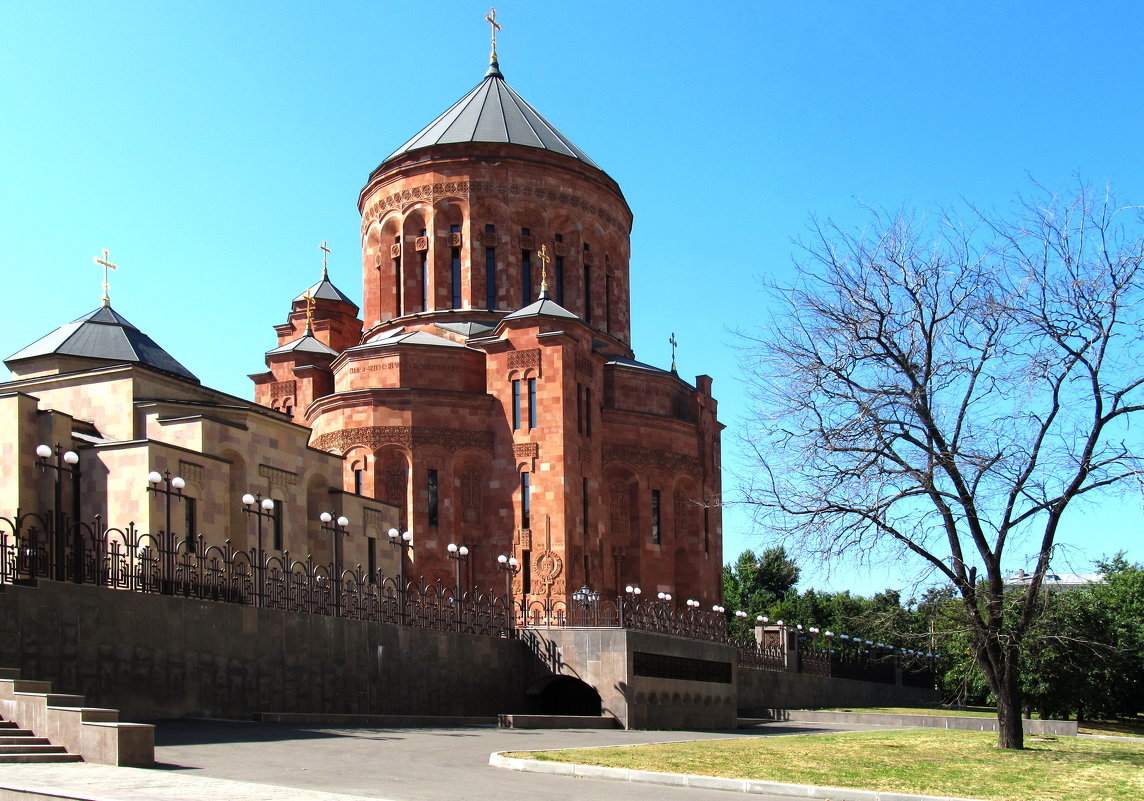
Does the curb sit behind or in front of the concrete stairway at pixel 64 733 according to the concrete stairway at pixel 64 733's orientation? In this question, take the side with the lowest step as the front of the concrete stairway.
in front

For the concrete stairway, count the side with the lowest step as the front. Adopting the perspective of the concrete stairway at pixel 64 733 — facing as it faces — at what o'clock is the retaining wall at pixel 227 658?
The retaining wall is roughly at 8 o'clock from the concrete stairway.

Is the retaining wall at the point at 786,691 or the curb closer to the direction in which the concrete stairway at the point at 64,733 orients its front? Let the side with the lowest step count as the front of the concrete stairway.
the curb

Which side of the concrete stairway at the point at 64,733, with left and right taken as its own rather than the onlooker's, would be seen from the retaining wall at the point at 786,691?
left

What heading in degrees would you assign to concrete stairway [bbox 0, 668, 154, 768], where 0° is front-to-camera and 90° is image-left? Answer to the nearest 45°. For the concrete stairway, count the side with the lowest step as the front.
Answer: approximately 315°

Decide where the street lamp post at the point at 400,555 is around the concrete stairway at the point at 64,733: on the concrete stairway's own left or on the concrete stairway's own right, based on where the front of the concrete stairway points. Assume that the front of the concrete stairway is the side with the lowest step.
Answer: on the concrete stairway's own left

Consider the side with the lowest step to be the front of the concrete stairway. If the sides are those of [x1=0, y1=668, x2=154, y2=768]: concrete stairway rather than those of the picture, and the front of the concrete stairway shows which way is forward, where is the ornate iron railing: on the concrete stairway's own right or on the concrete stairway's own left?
on the concrete stairway's own left
